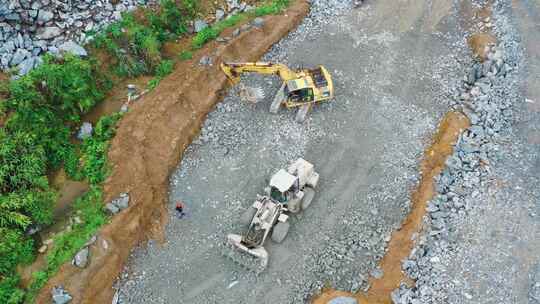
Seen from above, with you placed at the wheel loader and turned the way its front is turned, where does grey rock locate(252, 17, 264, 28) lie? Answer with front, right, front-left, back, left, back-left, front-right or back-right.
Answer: back-right

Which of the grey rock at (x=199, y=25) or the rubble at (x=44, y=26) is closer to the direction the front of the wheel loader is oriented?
the rubble

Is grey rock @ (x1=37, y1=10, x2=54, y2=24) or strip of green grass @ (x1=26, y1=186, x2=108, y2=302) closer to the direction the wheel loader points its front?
the strip of green grass

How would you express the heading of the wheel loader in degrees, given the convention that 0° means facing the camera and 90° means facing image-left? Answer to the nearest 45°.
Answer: approximately 45°

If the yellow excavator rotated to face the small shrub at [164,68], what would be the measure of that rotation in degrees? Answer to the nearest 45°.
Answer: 0° — it already faces it

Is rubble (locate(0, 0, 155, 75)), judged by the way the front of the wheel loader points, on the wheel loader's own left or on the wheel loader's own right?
on the wheel loader's own right

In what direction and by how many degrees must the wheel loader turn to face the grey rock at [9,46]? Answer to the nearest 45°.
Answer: approximately 90° to its right

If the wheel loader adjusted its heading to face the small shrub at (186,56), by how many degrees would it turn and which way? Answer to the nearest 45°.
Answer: approximately 90° to its right

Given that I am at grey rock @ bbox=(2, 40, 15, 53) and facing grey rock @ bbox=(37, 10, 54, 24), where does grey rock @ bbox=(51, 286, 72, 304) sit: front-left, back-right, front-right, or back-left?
back-right

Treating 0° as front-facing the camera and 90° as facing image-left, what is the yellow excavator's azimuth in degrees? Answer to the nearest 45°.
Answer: approximately 90°

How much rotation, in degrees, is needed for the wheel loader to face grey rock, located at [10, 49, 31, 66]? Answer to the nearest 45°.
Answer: approximately 90° to its right

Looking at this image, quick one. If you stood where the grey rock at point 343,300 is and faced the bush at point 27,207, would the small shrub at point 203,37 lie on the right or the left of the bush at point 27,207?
right

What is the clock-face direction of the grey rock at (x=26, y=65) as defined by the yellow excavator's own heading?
The grey rock is roughly at 12 o'clock from the yellow excavator.
